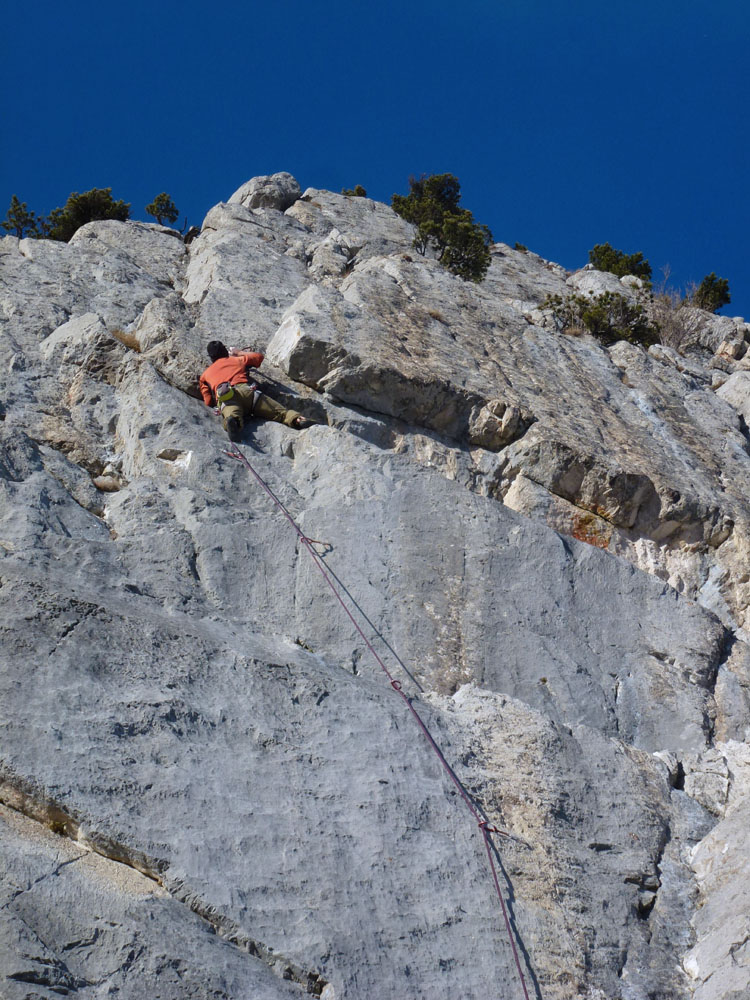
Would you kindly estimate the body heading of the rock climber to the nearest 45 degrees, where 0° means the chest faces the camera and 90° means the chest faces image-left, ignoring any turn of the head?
approximately 180°

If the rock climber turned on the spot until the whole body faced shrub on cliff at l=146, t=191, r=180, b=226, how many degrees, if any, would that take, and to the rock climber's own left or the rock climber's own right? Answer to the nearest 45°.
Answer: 0° — they already face it

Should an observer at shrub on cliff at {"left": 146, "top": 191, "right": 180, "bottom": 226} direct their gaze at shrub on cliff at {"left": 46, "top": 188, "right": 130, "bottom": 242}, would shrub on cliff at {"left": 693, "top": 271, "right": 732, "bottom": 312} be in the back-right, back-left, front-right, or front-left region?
back-left

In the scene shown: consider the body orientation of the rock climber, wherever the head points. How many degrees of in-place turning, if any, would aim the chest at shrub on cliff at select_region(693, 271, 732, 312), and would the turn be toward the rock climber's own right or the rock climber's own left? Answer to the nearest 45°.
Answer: approximately 45° to the rock climber's own right
